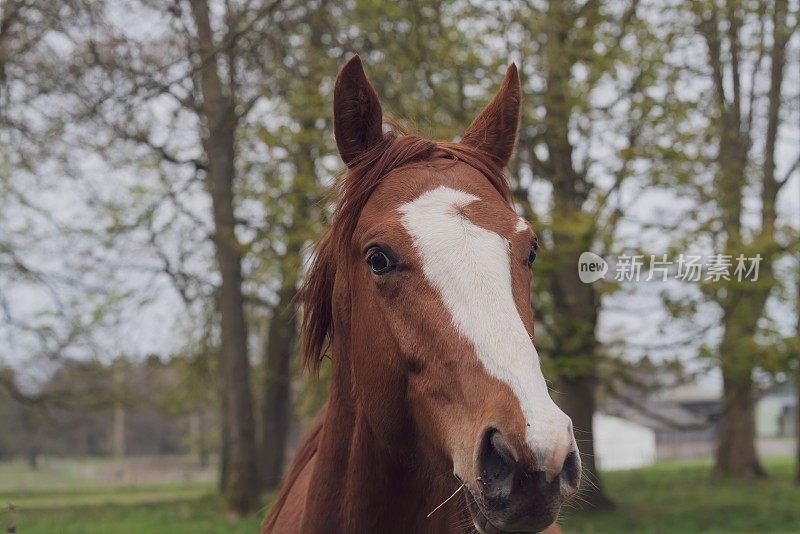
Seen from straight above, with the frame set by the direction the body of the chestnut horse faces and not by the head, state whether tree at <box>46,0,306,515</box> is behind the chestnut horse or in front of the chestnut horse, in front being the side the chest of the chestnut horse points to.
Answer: behind

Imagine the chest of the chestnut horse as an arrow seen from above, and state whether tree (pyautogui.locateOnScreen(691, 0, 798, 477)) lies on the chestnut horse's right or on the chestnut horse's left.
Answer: on the chestnut horse's left

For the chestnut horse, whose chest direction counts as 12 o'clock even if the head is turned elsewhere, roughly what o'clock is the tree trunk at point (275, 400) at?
The tree trunk is roughly at 7 o'clock from the chestnut horse.

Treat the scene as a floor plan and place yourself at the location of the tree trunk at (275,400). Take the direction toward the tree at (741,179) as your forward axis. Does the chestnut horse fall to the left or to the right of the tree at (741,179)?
right

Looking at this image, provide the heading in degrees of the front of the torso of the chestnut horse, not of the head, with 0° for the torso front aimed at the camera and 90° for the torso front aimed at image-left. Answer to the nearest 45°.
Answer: approximately 315°
